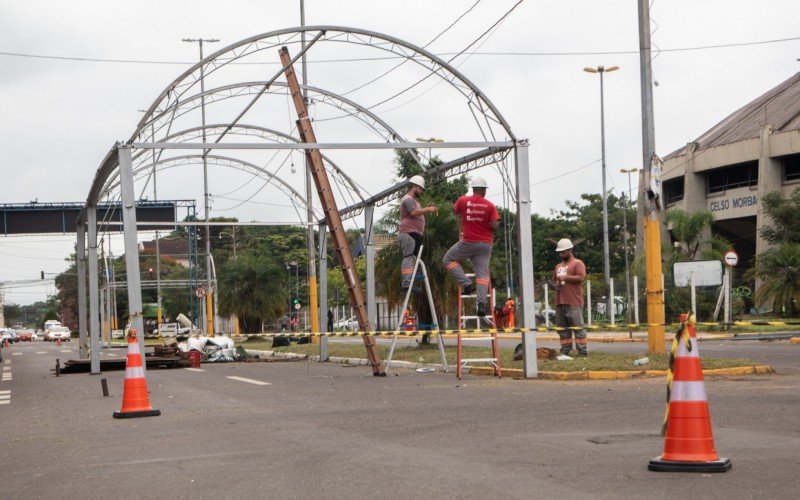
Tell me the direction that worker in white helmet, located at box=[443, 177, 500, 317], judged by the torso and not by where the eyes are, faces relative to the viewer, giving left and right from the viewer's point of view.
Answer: facing away from the viewer

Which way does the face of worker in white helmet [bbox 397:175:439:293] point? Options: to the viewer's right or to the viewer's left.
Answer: to the viewer's right

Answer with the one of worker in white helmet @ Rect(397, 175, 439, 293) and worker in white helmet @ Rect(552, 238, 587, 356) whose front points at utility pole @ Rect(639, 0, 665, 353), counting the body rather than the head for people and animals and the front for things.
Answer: worker in white helmet @ Rect(397, 175, 439, 293)

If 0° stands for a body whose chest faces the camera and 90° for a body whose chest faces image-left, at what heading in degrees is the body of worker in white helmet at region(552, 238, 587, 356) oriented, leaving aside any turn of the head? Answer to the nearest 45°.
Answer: approximately 45°

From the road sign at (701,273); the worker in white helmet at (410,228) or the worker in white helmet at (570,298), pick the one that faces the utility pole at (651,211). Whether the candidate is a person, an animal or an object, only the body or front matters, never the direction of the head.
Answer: the worker in white helmet at (410,228)

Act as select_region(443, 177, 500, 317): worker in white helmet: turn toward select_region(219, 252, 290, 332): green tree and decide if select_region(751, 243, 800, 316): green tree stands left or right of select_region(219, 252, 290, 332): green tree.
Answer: right

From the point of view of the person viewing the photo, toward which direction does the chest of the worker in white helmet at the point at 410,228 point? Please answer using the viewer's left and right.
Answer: facing to the right of the viewer
